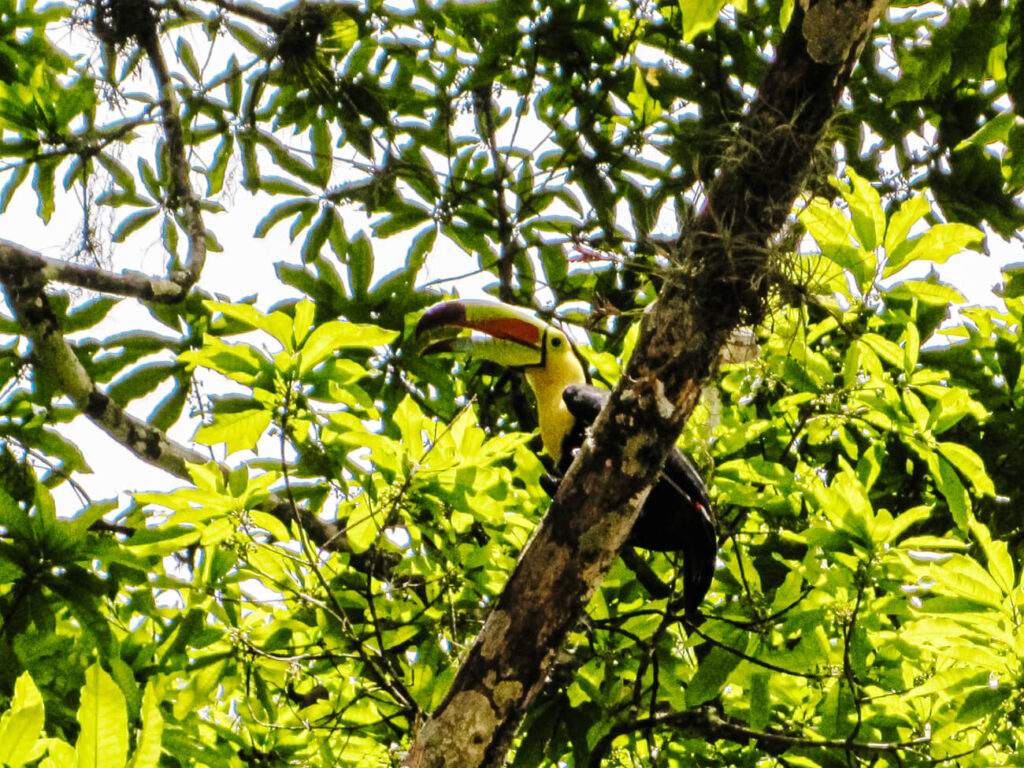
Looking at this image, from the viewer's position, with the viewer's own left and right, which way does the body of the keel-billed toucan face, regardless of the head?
facing to the left of the viewer
